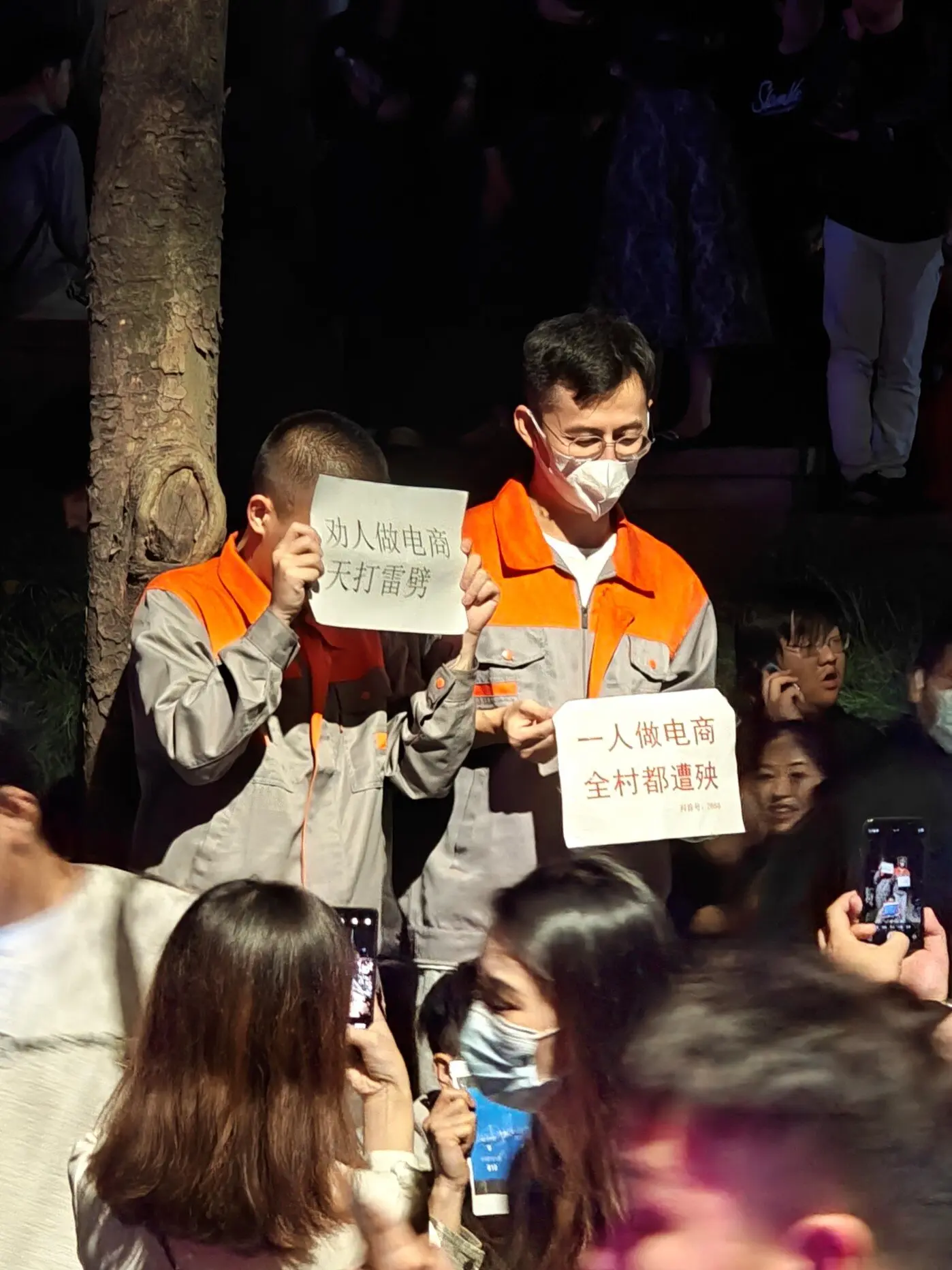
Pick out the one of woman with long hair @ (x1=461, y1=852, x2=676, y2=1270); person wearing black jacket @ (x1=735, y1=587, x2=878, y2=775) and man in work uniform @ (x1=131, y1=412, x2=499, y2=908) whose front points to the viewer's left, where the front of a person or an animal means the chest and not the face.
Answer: the woman with long hair

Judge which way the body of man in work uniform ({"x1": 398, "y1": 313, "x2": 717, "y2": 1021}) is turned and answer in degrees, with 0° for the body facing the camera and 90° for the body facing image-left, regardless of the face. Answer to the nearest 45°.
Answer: approximately 0°

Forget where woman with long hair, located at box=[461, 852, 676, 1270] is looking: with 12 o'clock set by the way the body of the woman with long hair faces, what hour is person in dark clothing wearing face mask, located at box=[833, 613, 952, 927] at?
The person in dark clothing wearing face mask is roughly at 4 o'clock from the woman with long hair.

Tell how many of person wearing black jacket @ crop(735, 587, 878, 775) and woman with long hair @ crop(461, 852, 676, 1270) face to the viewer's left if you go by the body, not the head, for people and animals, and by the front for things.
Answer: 1

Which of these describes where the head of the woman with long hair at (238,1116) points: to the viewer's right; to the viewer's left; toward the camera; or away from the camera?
away from the camera

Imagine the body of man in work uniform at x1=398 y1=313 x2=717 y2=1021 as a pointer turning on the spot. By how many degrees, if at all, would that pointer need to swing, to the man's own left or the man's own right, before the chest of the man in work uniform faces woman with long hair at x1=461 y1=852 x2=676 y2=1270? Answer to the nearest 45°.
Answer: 0° — they already face them

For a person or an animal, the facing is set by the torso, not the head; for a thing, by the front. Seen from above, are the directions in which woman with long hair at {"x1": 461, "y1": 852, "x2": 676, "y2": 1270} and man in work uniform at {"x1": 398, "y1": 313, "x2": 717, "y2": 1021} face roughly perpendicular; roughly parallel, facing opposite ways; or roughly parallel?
roughly perpendicular

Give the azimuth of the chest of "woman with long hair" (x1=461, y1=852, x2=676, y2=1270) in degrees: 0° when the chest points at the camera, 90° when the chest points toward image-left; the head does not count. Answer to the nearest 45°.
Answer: approximately 90°

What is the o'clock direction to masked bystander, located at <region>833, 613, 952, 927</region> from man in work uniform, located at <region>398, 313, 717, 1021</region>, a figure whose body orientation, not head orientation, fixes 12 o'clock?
The masked bystander is roughly at 8 o'clock from the man in work uniform.
